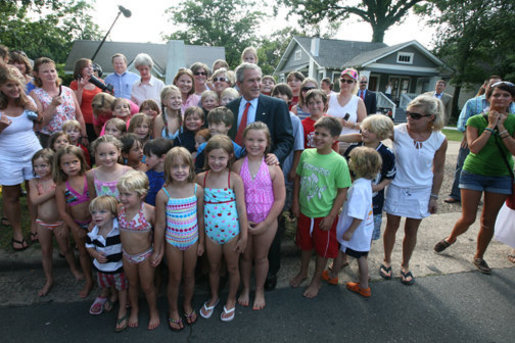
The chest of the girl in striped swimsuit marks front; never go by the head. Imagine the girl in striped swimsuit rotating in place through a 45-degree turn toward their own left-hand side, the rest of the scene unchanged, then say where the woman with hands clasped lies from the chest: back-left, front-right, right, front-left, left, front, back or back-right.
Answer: front-left

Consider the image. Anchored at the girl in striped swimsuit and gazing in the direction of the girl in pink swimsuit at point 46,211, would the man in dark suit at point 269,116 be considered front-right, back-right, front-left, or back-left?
back-right

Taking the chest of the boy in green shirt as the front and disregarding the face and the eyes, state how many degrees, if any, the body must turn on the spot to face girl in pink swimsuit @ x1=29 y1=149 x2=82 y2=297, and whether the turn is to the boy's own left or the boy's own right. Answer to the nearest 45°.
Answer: approximately 45° to the boy's own right

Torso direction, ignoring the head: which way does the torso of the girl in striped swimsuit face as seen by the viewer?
toward the camera

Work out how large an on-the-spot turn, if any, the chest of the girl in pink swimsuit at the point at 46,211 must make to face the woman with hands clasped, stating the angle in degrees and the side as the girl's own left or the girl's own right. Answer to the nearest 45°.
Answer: approximately 45° to the girl's own left

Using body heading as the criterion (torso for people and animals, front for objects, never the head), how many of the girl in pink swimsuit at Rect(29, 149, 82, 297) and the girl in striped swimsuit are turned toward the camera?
2

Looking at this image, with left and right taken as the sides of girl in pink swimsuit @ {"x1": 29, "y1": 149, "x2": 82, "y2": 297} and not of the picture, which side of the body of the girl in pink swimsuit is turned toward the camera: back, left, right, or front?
front

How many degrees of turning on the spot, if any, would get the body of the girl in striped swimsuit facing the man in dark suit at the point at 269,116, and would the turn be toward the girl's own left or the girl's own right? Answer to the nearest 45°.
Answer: approximately 135° to the girl's own left

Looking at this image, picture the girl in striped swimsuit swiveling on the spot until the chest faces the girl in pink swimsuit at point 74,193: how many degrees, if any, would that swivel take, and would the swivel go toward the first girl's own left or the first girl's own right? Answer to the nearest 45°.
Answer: approximately 135° to the first girl's own right

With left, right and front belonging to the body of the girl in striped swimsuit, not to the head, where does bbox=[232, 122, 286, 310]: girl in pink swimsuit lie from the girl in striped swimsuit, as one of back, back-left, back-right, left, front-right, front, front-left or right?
left

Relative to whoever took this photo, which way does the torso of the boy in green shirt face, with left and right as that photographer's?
facing the viewer and to the left of the viewer

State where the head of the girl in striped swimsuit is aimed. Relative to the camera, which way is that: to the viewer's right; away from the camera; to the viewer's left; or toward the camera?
toward the camera

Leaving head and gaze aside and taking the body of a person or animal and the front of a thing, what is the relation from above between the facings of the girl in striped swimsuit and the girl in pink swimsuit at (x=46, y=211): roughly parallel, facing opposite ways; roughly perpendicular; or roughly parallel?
roughly parallel

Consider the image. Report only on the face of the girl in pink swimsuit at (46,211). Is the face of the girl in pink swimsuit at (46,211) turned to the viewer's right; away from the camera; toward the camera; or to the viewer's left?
toward the camera
